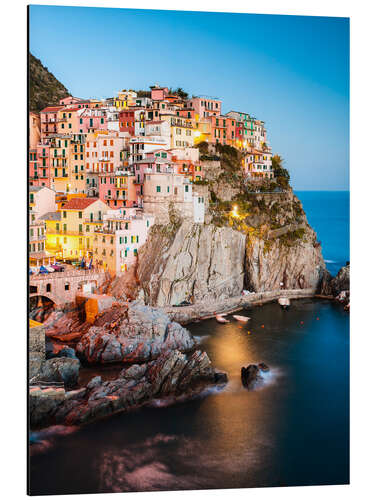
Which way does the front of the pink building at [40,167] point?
toward the camera

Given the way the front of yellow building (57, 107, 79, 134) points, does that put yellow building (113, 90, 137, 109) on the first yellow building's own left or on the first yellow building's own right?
on the first yellow building's own left

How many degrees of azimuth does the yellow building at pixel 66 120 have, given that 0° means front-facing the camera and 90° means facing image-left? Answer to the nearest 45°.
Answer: approximately 0°

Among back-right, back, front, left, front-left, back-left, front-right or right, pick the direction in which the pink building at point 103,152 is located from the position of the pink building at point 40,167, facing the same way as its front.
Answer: back-left

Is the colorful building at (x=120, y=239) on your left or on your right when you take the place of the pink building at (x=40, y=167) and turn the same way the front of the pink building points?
on your left

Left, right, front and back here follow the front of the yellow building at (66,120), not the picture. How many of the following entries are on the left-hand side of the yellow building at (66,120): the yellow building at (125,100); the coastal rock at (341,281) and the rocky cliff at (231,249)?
3

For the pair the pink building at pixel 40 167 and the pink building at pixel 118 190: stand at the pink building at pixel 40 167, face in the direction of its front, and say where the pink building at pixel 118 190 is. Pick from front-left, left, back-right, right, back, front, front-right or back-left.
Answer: back-left
